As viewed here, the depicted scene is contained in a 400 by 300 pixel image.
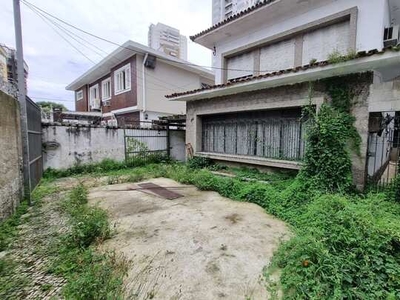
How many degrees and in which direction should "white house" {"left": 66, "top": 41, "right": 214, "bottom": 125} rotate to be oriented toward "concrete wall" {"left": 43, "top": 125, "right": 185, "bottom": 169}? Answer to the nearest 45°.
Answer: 0° — it already faces it

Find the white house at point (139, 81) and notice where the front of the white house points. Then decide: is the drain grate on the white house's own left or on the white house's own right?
on the white house's own left

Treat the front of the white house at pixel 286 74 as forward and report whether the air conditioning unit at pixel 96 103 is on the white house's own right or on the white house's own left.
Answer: on the white house's own right

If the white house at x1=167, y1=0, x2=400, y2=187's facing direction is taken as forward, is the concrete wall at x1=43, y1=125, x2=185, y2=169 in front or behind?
in front

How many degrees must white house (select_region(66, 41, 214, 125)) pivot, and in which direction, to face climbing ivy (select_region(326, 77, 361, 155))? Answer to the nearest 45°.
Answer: approximately 90° to its left

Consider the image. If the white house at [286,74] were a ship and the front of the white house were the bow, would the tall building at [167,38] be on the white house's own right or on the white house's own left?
on the white house's own right

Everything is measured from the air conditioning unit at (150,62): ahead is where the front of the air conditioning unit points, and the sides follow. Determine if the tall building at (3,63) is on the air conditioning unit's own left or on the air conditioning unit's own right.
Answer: on the air conditioning unit's own right

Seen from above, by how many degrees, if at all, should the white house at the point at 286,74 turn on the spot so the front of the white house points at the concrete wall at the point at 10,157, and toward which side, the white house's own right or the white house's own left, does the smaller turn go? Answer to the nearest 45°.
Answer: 0° — it already faces it

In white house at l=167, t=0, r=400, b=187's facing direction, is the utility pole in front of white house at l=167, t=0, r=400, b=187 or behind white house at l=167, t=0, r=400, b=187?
in front

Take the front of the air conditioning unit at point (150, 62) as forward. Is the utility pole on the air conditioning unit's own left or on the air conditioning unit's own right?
on the air conditioning unit's own right

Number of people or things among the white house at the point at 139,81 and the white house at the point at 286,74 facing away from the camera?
0

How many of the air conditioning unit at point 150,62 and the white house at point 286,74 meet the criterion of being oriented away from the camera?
0
